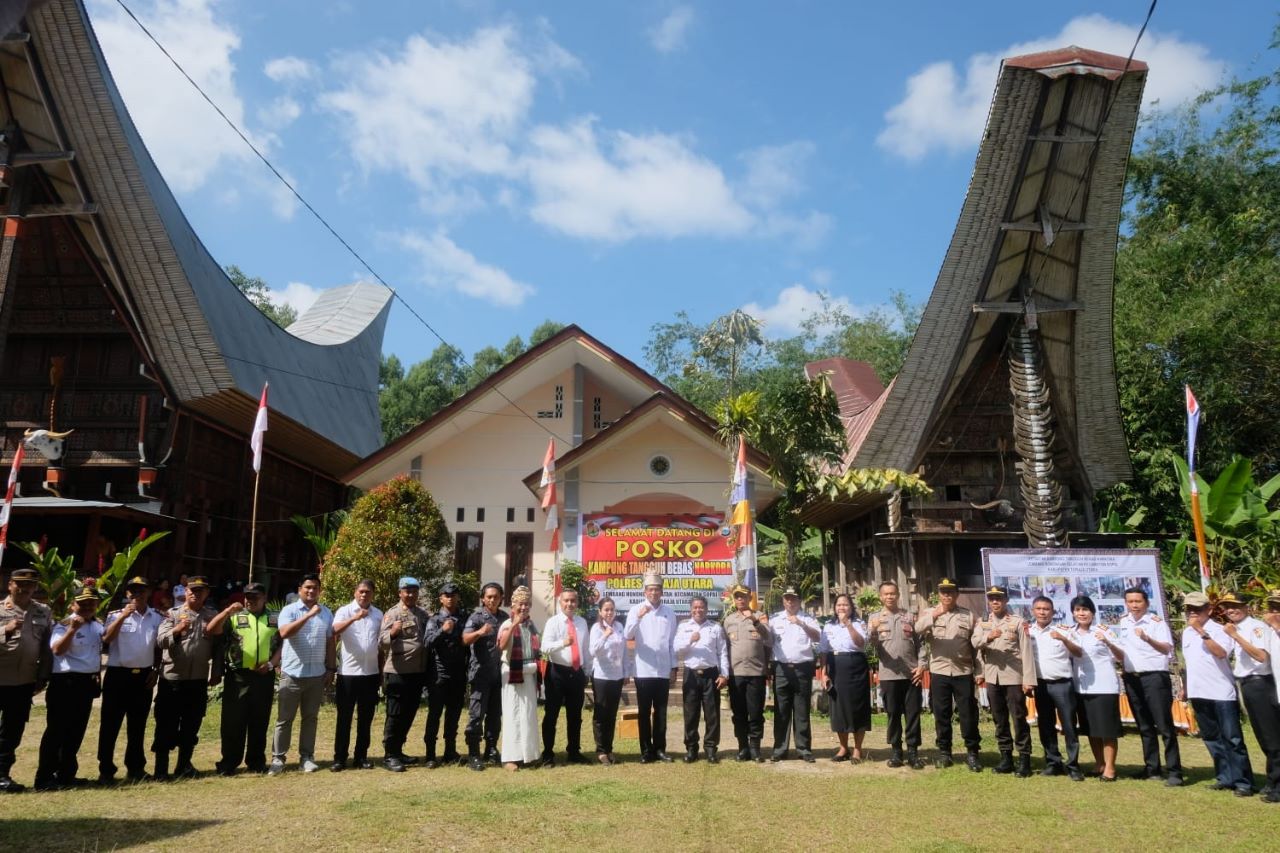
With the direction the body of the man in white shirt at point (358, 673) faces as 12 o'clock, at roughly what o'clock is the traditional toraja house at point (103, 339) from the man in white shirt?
The traditional toraja house is roughly at 5 o'clock from the man in white shirt.

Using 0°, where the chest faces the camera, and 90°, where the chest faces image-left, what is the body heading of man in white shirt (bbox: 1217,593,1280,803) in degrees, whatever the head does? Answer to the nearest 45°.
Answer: approximately 45°

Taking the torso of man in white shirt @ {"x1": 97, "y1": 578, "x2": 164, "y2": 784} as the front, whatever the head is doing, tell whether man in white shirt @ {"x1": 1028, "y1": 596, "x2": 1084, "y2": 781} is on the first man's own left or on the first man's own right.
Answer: on the first man's own left

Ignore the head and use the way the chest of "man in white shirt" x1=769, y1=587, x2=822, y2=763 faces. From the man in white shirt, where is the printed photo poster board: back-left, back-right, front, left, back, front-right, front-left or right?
back-left

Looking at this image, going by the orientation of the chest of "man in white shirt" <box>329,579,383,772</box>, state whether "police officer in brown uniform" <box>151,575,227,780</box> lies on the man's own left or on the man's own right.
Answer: on the man's own right

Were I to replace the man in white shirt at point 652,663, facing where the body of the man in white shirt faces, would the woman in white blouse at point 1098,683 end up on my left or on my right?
on my left

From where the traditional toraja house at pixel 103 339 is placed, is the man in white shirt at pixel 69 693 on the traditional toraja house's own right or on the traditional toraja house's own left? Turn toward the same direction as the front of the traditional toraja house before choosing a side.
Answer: on the traditional toraja house's own left
